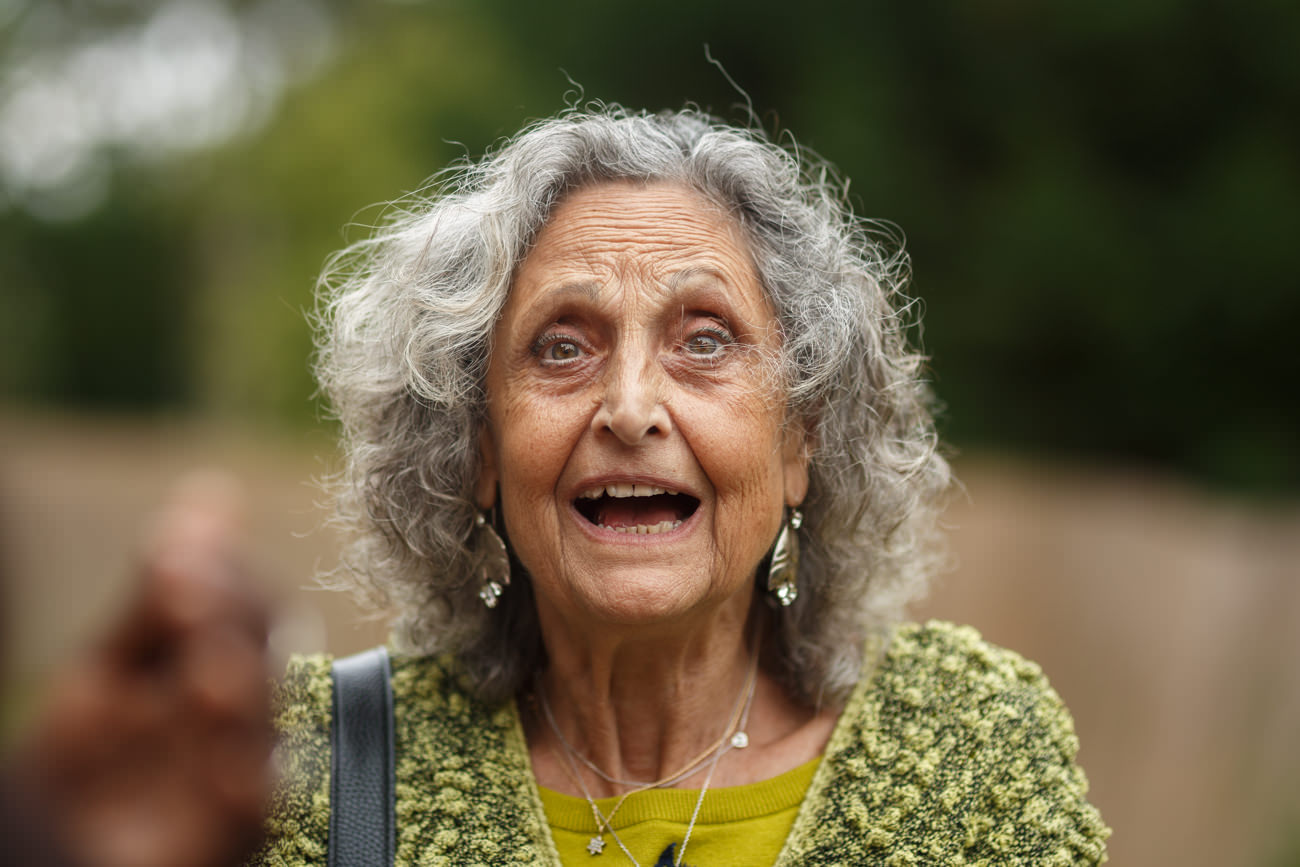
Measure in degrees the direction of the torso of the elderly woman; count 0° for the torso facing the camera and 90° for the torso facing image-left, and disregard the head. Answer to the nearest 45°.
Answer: approximately 0°
